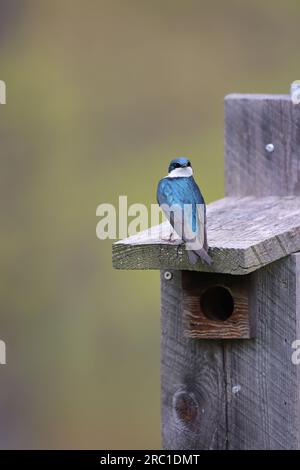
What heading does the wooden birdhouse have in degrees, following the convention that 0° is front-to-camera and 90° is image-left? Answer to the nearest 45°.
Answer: approximately 45°

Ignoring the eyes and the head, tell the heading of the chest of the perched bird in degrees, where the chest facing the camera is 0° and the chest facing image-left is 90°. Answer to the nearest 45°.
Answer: approximately 135°
